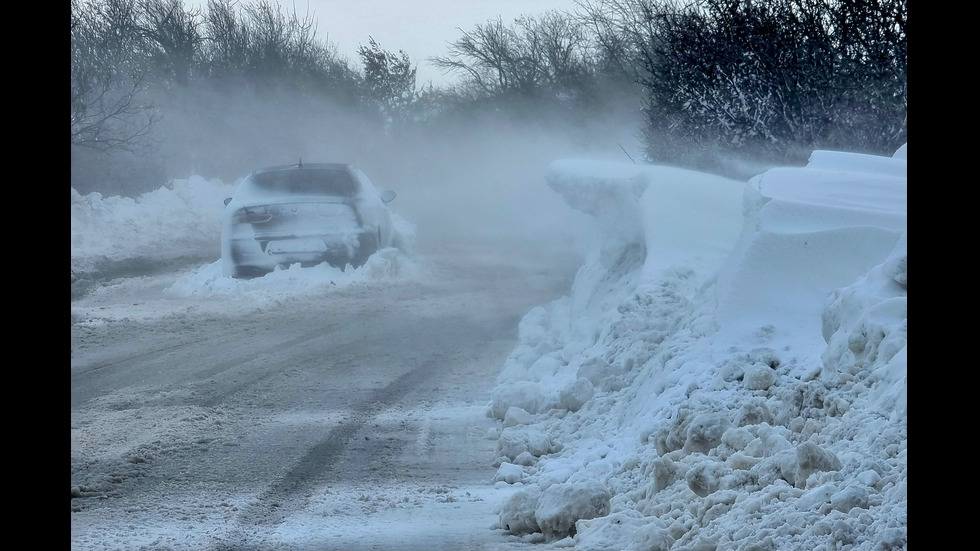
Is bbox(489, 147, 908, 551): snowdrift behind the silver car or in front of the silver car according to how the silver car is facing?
behind

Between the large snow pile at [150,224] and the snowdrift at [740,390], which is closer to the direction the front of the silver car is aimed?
the large snow pile

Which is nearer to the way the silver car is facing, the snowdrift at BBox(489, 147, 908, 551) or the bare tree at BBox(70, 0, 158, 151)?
the bare tree

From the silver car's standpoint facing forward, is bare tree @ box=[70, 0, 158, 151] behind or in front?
in front

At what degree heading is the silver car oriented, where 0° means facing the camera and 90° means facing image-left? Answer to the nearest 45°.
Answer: approximately 180°
